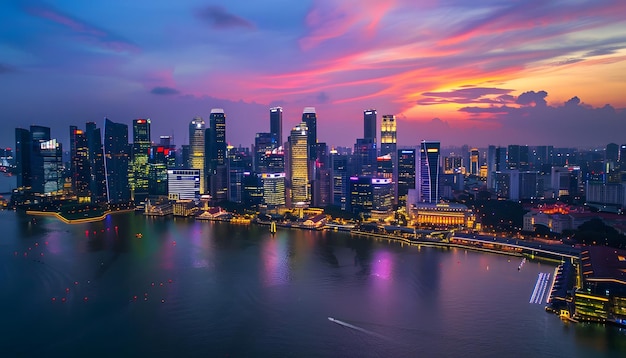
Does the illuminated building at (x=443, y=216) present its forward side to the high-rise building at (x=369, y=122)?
no

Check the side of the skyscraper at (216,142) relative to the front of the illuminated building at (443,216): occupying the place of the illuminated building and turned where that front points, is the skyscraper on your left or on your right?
on your right

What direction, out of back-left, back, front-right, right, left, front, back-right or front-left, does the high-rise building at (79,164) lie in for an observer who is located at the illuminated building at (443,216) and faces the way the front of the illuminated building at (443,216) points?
right

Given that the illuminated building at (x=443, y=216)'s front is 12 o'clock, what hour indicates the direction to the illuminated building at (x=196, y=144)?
the illuminated building at (x=196, y=144) is roughly at 4 o'clock from the illuminated building at (x=443, y=216).

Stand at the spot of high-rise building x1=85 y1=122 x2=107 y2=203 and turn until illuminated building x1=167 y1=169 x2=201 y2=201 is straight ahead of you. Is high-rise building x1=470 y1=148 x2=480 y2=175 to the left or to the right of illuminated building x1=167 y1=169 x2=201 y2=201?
left

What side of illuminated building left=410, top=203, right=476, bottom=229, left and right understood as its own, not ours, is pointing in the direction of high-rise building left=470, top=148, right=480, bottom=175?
back

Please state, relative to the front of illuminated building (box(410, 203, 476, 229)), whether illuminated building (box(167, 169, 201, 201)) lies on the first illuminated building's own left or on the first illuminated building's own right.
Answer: on the first illuminated building's own right

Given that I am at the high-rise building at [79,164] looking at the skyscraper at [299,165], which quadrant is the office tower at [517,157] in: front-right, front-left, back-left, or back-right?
front-left

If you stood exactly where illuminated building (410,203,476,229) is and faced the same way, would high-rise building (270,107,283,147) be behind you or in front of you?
behind

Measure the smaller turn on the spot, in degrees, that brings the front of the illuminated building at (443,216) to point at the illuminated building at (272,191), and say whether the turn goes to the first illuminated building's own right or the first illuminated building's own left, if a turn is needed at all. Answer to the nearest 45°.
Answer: approximately 90° to the first illuminated building's own right

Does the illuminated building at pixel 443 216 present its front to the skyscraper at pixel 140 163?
no

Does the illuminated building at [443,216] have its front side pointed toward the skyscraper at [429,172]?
no

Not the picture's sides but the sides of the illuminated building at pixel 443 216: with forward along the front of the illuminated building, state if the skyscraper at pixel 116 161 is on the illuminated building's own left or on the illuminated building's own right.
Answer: on the illuminated building's own right

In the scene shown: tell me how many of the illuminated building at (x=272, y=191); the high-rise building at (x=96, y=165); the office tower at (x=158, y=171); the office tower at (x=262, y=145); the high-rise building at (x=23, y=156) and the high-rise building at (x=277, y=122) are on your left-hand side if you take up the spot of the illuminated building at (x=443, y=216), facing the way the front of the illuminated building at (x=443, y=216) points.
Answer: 0
